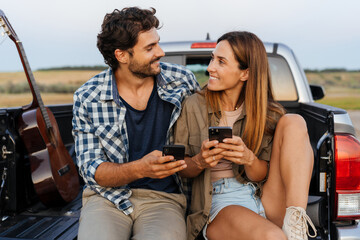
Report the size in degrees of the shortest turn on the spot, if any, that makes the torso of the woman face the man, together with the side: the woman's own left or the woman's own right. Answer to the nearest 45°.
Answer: approximately 90° to the woman's own right

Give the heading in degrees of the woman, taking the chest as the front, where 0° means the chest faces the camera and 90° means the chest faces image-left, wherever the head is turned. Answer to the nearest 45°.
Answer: approximately 0°

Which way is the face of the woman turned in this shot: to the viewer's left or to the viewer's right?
to the viewer's left

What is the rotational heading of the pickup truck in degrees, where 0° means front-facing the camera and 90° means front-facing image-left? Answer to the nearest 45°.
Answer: approximately 180°

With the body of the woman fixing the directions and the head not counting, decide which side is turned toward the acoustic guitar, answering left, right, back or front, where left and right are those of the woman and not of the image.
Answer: right
